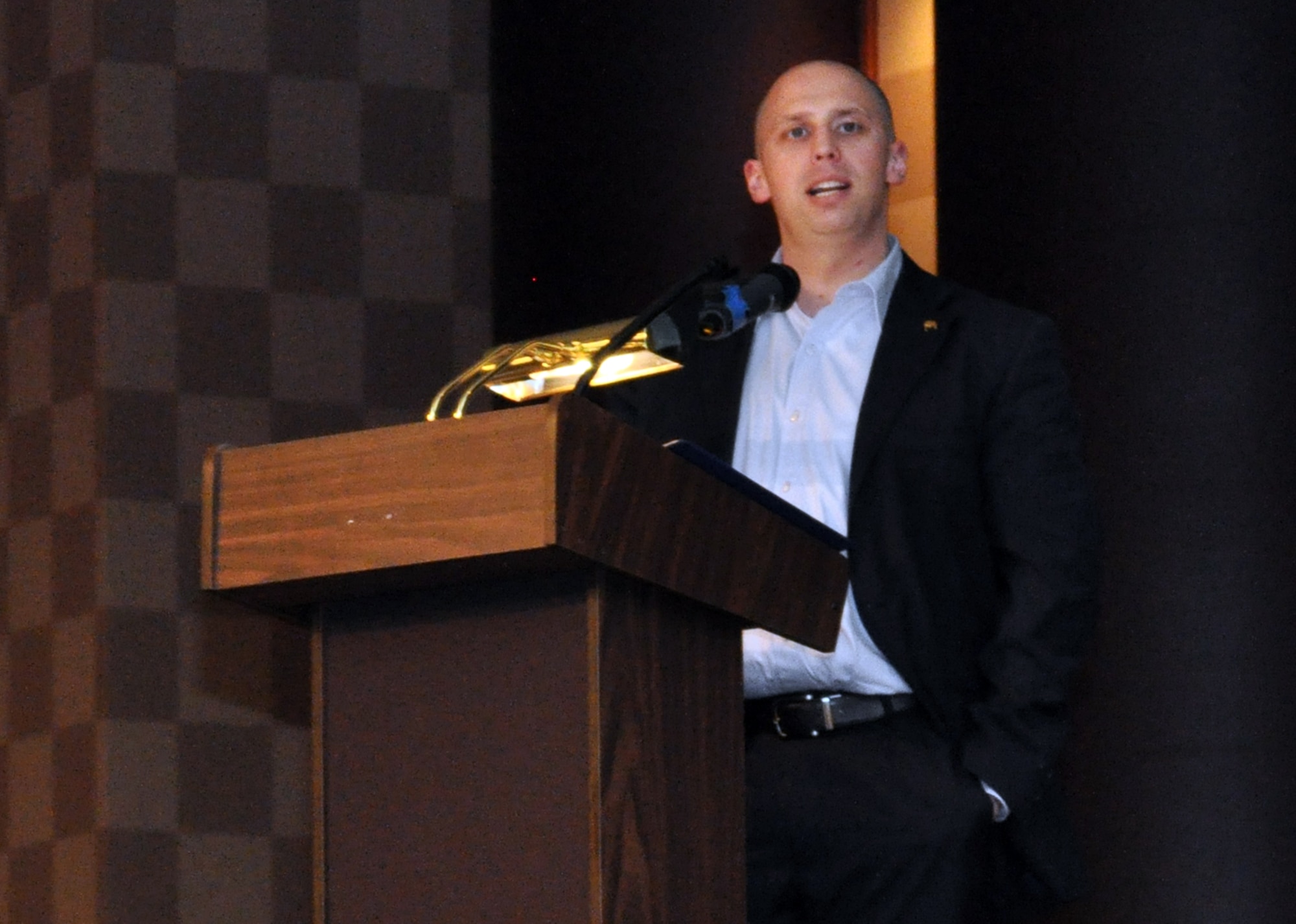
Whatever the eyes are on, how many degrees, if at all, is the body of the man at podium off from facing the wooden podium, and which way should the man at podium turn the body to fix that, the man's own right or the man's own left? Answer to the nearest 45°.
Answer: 0° — they already face it

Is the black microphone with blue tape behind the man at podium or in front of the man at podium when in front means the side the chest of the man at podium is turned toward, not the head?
in front

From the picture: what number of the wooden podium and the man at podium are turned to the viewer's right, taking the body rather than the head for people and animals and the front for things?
0

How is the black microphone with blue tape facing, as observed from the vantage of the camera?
facing away from the viewer and to the right of the viewer

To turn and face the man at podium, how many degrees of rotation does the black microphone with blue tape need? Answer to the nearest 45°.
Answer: approximately 45° to its left
